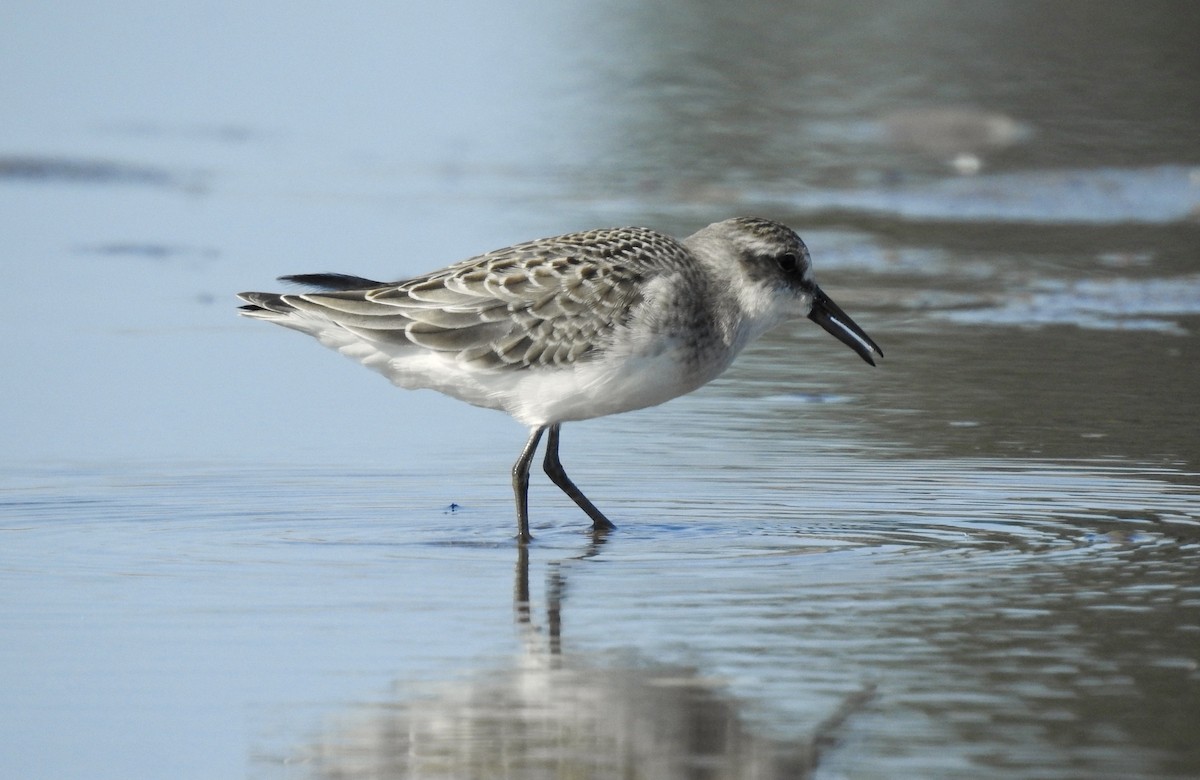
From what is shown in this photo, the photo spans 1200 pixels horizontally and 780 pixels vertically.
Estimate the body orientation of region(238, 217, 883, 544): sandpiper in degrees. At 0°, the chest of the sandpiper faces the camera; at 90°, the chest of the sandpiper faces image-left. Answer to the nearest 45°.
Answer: approximately 270°
